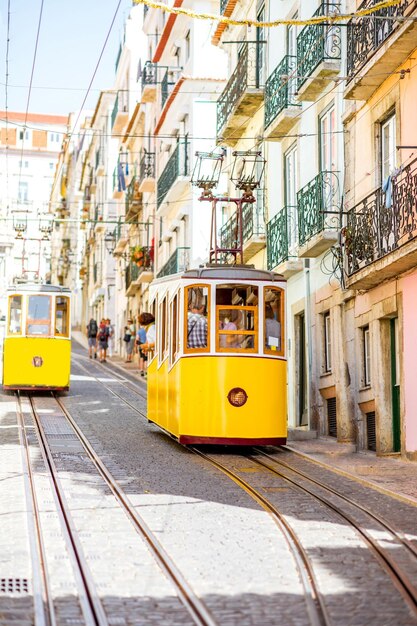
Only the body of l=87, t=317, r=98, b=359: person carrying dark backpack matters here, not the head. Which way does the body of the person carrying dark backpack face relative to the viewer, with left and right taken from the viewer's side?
facing away from the viewer

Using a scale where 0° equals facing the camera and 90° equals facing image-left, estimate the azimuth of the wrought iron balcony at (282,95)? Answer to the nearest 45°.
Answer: approximately 45°

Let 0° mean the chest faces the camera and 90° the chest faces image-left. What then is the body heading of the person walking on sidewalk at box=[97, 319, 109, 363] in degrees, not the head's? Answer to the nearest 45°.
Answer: approximately 180°
